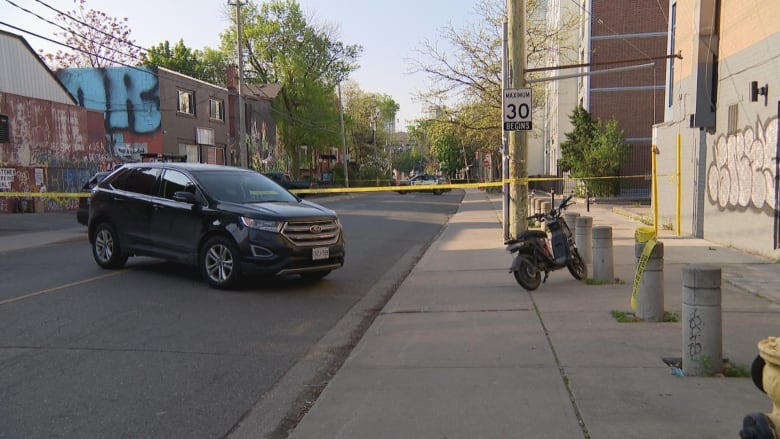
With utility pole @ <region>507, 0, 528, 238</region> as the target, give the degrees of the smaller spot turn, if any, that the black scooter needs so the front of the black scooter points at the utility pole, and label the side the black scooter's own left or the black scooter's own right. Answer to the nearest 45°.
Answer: approximately 45° to the black scooter's own left

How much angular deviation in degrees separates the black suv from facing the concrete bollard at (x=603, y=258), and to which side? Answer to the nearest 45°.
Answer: approximately 45° to its left

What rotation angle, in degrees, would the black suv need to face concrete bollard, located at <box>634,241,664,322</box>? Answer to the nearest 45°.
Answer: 0° — it already faces it

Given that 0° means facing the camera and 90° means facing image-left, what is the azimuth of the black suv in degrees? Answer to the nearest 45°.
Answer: approximately 315°

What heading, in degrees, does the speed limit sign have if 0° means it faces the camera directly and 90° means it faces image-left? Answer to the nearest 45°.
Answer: approximately 0°

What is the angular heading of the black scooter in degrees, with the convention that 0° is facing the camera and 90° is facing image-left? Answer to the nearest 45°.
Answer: approximately 225°

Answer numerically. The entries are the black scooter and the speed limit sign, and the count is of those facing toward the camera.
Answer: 1

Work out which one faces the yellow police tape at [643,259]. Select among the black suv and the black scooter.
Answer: the black suv

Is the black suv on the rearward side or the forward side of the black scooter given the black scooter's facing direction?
on the rearward side

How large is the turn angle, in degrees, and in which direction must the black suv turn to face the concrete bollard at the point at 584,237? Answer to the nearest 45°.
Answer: approximately 45° to its left
